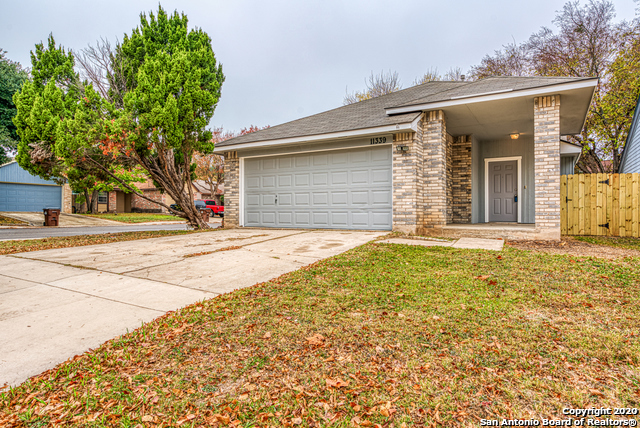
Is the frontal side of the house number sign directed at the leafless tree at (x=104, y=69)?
no

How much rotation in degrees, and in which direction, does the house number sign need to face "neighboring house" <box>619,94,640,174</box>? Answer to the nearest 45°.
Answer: approximately 135° to its left

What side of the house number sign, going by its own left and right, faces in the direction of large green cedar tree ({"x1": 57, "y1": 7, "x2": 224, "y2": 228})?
right

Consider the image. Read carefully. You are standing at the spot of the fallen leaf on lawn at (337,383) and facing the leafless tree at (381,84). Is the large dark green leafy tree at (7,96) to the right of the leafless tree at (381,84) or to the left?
left

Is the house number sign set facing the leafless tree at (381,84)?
no

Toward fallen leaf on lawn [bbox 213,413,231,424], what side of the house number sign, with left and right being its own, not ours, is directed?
front

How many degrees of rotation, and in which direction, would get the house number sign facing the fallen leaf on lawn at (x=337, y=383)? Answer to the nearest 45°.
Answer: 0° — it already faces it

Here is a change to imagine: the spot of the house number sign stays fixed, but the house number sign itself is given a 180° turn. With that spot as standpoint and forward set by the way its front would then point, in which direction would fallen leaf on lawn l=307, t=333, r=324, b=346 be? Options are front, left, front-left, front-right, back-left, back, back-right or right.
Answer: back

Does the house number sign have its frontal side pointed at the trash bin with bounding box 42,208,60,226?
no

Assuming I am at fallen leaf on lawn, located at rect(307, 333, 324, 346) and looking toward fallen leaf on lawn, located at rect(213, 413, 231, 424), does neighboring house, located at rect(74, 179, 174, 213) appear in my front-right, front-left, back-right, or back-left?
back-right

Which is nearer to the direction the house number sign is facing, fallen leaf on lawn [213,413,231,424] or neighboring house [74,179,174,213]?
the fallen leaf on lawn

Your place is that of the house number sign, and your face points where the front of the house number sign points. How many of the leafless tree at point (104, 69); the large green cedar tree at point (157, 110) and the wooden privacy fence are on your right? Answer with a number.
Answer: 2

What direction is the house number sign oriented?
toward the camera

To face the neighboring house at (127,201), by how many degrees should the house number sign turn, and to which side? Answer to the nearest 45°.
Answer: approximately 135° to its right
